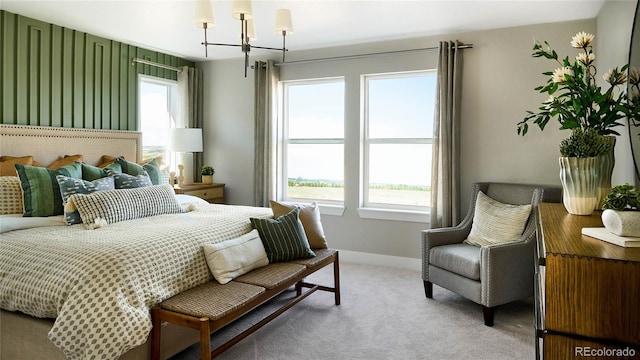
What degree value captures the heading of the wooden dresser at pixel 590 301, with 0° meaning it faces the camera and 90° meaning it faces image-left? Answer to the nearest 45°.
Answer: approximately 90°

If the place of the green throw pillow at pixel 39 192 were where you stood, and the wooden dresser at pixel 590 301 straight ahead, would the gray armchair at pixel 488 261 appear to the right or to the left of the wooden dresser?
left

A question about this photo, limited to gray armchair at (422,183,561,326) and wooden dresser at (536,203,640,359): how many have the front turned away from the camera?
0

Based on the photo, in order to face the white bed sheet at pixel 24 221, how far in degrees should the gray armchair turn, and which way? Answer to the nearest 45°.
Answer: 0° — it already faces it

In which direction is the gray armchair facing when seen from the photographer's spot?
facing the viewer and to the left of the viewer

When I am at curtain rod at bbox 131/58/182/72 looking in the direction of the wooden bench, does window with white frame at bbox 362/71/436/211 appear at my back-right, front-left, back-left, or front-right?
front-left

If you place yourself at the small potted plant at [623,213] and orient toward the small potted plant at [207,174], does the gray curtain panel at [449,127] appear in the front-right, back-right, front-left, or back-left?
front-right

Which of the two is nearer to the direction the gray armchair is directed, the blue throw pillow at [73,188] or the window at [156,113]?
the blue throw pillow

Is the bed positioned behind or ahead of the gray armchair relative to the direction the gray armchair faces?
ahead

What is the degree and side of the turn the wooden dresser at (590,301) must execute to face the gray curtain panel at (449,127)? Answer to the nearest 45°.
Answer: approximately 90° to its right

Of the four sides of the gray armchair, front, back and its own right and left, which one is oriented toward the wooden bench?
front

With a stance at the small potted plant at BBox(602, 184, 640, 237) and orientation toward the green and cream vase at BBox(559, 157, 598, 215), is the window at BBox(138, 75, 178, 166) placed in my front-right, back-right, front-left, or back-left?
front-left

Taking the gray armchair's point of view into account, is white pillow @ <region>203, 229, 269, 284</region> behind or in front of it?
in front
